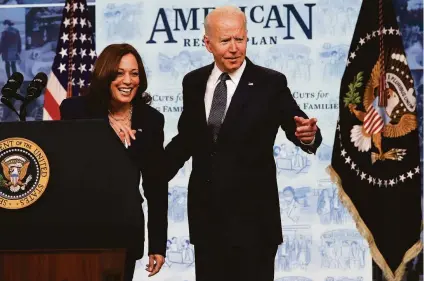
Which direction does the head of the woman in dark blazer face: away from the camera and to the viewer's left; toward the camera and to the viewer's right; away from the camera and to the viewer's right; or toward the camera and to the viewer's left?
toward the camera and to the viewer's right

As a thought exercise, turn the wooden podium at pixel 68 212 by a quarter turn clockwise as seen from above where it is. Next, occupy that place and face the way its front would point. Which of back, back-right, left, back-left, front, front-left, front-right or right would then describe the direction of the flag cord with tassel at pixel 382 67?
back-right

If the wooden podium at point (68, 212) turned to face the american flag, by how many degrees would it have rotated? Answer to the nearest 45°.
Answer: approximately 180°

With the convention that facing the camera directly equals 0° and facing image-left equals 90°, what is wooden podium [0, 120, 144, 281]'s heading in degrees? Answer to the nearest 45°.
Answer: approximately 0°
